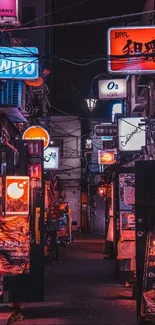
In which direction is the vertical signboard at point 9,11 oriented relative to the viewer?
toward the camera

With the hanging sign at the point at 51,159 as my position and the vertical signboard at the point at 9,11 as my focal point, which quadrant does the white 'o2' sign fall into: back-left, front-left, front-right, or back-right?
front-left

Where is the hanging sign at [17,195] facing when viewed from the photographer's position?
facing the viewer

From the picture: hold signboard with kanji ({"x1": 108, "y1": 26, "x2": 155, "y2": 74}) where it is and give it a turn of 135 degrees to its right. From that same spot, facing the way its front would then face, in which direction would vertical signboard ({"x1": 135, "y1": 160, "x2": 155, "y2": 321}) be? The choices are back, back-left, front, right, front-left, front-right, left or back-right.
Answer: back-left

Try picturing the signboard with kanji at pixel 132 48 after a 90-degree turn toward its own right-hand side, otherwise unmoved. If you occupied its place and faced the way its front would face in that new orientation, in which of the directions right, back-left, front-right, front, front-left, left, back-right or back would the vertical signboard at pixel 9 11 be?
front-left

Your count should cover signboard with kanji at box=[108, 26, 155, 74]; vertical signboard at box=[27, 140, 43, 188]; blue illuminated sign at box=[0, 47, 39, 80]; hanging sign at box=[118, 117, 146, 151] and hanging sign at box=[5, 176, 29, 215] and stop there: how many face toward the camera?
5

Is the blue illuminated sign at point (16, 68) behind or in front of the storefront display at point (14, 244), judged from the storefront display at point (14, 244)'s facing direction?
behind

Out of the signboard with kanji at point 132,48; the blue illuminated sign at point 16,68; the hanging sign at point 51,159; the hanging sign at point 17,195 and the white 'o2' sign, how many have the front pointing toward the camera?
5

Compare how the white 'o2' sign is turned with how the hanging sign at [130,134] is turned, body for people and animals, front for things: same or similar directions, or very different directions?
same or similar directions

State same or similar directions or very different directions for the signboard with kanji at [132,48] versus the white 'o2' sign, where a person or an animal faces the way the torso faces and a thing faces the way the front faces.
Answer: same or similar directions

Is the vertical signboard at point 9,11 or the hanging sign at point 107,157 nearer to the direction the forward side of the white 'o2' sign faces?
the vertical signboard

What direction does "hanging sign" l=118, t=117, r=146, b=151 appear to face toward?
toward the camera

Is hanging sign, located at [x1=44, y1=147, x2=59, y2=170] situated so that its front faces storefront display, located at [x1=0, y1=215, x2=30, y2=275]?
yes

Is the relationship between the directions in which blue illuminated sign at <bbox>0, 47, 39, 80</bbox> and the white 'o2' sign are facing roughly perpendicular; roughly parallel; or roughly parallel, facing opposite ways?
roughly parallel

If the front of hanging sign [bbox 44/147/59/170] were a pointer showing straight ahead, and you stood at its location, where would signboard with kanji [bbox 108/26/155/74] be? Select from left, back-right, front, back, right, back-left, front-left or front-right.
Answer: front

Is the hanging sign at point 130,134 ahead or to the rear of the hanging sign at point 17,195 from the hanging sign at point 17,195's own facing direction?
to the rear

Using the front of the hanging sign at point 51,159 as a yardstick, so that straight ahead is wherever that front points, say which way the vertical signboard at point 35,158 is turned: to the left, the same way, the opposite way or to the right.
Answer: the same way
